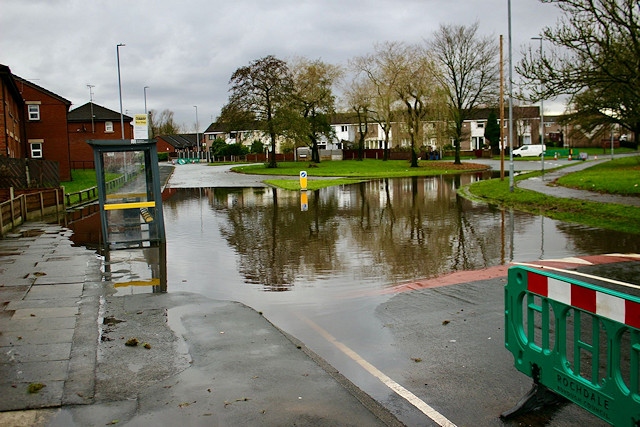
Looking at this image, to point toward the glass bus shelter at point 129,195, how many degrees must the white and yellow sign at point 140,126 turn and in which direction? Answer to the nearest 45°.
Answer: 0° — it already faces it

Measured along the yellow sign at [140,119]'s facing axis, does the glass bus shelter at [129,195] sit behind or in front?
in front

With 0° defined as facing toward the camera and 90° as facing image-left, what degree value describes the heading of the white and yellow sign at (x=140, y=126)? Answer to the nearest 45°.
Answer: approximately 0°

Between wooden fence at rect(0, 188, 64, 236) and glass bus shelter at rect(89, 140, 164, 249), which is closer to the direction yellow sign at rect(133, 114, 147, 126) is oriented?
the glass bus shelter
